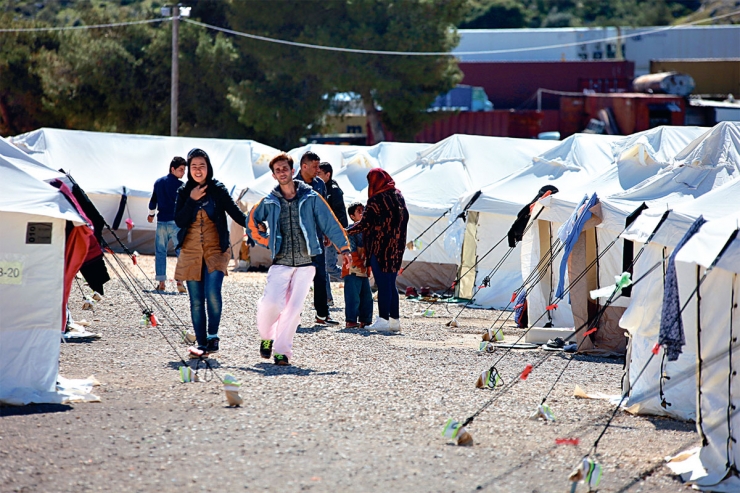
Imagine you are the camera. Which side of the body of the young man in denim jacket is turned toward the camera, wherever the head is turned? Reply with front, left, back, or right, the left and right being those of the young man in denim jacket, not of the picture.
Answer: front

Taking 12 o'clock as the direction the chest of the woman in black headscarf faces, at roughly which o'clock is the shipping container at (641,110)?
The shipping container is roughly at 7 o'clock from the woman in black headscarf.

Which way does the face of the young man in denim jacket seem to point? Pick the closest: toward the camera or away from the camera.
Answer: toward the camera

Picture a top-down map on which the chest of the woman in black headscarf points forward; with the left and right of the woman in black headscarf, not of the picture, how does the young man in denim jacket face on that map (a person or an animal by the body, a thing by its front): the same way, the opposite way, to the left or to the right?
the same way

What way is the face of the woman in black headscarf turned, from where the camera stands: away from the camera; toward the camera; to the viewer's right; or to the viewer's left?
toward the camera

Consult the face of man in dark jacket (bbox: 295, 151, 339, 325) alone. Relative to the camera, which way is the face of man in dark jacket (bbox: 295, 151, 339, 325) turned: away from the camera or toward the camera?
toward the camera
